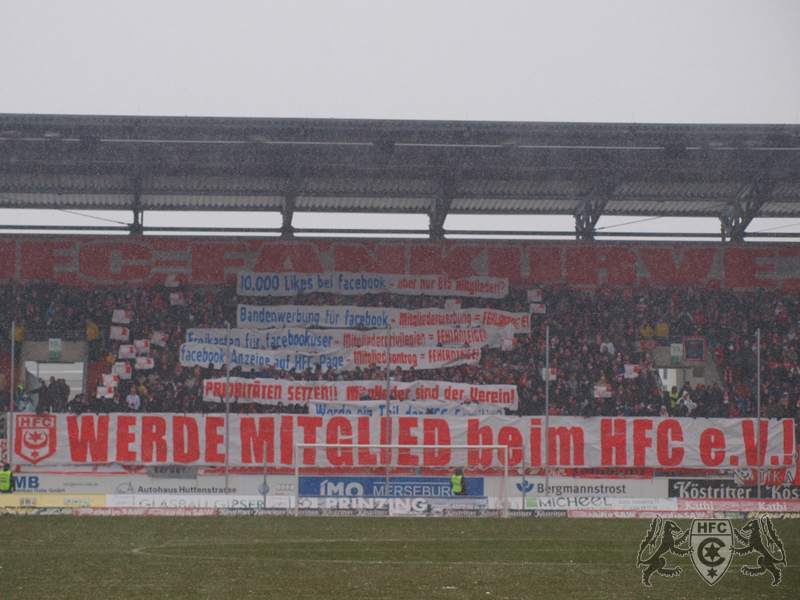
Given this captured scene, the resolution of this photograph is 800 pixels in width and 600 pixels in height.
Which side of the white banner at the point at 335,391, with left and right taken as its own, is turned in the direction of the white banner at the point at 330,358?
back

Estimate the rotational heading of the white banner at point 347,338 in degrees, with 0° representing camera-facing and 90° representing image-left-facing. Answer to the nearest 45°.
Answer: approximately 0°

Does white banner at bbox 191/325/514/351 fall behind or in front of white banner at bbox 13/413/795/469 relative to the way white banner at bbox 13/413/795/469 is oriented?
behind

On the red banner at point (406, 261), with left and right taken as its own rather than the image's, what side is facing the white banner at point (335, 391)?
front

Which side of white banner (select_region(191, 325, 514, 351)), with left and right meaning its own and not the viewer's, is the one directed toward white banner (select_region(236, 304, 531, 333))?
back

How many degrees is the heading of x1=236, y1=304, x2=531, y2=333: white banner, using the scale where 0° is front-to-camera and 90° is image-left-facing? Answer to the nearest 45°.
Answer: approximately 0°

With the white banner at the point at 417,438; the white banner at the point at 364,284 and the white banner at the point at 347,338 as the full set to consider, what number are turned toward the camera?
3
